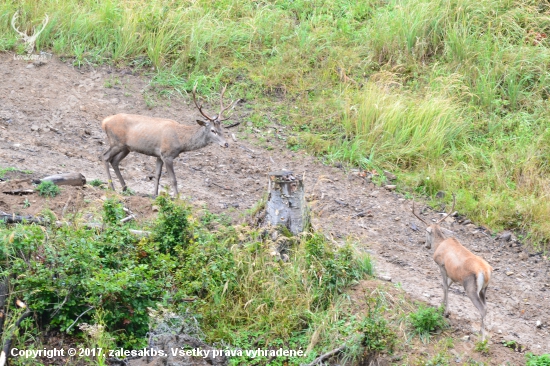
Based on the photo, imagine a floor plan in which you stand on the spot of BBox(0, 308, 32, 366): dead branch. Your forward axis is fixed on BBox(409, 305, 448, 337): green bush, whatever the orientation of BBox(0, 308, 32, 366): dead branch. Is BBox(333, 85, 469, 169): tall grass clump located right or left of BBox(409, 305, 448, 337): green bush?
left

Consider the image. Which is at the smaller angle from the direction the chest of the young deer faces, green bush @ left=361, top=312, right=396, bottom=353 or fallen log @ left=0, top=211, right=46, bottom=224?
the fallen log

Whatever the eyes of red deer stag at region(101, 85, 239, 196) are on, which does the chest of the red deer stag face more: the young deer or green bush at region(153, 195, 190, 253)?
the young deer

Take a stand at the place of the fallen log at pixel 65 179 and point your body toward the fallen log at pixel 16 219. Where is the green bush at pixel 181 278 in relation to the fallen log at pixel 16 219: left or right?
left

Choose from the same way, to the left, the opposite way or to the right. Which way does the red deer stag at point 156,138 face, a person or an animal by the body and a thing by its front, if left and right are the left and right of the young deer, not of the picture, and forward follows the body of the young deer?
to the right

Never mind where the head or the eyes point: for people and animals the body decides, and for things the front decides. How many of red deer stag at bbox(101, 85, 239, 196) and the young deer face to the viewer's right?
1

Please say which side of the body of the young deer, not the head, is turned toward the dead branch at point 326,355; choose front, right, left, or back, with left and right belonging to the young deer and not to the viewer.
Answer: left

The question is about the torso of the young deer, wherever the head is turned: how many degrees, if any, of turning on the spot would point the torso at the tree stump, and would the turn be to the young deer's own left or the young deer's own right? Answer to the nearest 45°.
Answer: approximately 45° to the young deer's own left

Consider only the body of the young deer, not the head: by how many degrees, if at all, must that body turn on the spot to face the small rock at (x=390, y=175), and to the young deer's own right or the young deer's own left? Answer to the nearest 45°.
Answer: approximately 45° to the young deer's own right

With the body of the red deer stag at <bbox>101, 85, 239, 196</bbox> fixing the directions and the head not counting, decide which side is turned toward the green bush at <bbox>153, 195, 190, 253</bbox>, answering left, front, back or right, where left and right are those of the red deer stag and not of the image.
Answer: right

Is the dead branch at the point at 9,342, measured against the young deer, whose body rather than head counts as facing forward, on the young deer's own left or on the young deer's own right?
on the young deer's own left

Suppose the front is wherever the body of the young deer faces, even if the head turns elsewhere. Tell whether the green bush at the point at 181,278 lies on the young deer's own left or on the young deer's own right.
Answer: on the young deer's own left

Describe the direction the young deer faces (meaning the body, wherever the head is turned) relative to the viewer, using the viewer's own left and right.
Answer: facing away from the viewer and to the left of the viewer

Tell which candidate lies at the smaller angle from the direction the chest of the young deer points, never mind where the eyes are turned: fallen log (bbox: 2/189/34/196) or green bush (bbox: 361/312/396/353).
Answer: the fallen log

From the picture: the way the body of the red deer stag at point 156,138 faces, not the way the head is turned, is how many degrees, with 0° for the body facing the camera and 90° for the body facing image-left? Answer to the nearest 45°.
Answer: approximately 270°

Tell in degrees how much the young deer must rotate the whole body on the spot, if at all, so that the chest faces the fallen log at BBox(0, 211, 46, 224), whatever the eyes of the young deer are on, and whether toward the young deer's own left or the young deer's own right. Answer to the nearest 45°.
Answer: approximately 45° to the young deer's own left

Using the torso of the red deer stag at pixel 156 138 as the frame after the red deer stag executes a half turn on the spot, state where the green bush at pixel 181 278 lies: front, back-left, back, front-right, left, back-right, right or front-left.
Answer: left

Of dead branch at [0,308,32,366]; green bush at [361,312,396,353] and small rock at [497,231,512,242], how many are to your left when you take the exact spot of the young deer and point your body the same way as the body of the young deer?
2

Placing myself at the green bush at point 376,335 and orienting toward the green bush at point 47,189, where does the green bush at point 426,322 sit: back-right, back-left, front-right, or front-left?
back-right
